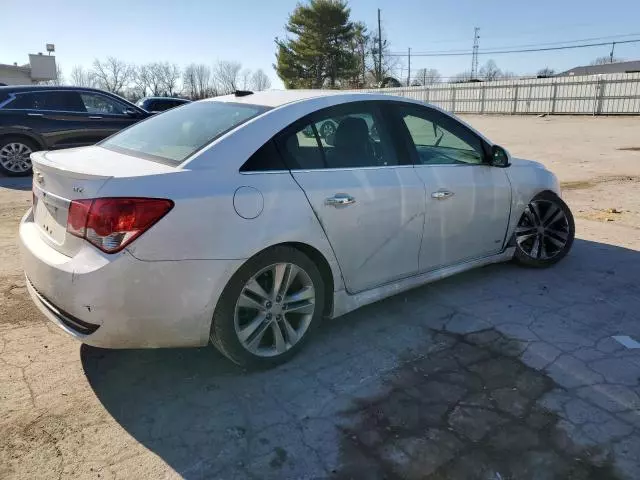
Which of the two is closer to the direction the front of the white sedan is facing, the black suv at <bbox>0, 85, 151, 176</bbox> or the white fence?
the white fence

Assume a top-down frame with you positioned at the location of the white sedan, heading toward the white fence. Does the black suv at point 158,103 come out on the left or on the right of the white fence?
left

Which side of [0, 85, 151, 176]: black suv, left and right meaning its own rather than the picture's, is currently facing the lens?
right

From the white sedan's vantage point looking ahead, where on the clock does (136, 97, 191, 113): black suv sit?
The black suv is roughly at 10 o'clock from the white sedan.

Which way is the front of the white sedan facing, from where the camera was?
facing away from the viewer and to the right of the viewer

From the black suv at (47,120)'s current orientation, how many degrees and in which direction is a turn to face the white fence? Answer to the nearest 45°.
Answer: approximately 45° to its left

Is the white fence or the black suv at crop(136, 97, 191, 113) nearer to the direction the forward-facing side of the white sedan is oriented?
the white fence

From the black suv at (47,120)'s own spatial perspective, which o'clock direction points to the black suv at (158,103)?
the black suv at (158,103) is roughly at 10 o'clock from the black suv at (47,120).

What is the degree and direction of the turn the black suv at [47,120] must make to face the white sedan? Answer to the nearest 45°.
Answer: approximately 90° to its right
